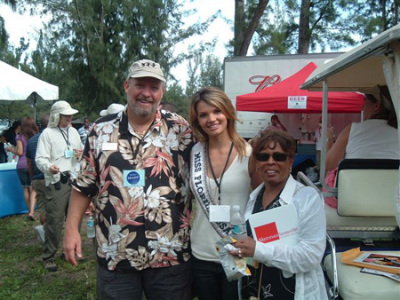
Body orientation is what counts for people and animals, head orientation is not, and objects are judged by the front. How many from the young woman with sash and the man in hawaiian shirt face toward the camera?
2

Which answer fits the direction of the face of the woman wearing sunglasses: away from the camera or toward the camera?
toward the camera

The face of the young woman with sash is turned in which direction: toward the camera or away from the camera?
toward the camera

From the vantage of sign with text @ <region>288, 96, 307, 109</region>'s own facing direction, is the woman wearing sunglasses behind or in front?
in front

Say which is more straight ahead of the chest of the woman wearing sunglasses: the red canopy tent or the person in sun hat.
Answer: the person in sun hat

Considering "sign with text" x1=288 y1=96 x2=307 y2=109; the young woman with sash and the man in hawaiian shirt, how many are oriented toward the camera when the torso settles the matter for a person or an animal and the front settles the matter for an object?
3

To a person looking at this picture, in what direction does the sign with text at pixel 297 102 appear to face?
facing the viewer

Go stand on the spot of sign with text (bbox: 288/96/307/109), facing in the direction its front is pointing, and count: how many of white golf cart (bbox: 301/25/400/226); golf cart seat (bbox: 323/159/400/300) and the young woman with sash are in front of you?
3

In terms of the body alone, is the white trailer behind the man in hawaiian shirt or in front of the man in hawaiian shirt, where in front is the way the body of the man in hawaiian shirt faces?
behind

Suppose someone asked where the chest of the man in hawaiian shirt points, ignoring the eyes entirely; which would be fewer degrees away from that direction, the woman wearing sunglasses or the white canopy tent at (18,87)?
the woman wearing sunglasses

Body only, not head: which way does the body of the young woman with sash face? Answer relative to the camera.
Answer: toward the camera

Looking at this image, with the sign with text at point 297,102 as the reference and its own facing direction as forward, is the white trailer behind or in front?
behind

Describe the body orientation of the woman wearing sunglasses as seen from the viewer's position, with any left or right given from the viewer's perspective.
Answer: facing the viewer and to the left of the viewer
